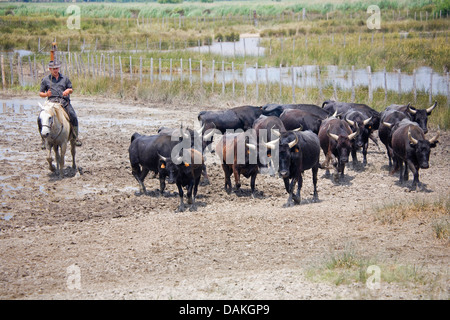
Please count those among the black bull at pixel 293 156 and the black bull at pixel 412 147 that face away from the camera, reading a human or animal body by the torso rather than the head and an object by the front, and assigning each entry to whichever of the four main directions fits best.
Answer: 0

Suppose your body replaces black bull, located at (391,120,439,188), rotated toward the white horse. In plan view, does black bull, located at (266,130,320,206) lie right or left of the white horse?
left

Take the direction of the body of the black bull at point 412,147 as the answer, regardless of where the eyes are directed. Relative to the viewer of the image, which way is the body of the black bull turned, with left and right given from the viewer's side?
facing the viewer and to the right of the viewer

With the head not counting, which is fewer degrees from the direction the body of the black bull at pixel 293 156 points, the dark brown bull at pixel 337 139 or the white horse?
the white horse

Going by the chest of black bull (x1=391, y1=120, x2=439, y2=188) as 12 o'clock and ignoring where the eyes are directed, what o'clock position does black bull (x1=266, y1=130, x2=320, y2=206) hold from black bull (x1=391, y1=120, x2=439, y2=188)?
black bull (x1=266, y1=130, x2=320, y2=206) is roughly at 3 o'clock from black bull (x1=391, y1=120, x2=439, y2=188).

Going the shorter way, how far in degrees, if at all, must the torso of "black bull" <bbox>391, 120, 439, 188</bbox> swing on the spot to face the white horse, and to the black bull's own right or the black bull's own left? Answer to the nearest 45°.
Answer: approximately 135° to the black bull's own right

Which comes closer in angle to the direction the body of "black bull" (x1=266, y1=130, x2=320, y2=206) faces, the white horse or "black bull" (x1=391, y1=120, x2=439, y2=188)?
the white horse

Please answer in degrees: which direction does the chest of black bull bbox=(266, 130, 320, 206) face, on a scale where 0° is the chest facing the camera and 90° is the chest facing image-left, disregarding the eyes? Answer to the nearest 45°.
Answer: approximately 45°

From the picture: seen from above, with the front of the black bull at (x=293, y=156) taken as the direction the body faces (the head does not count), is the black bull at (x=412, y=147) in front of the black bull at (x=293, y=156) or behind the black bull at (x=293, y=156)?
behind
